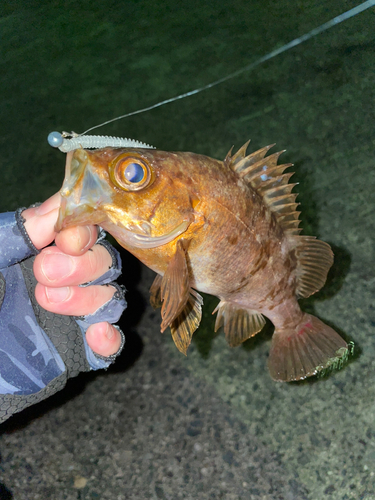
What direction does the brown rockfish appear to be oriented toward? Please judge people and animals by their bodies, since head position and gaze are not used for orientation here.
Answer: to the viewer's left

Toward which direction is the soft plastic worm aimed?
to the viewer's left
